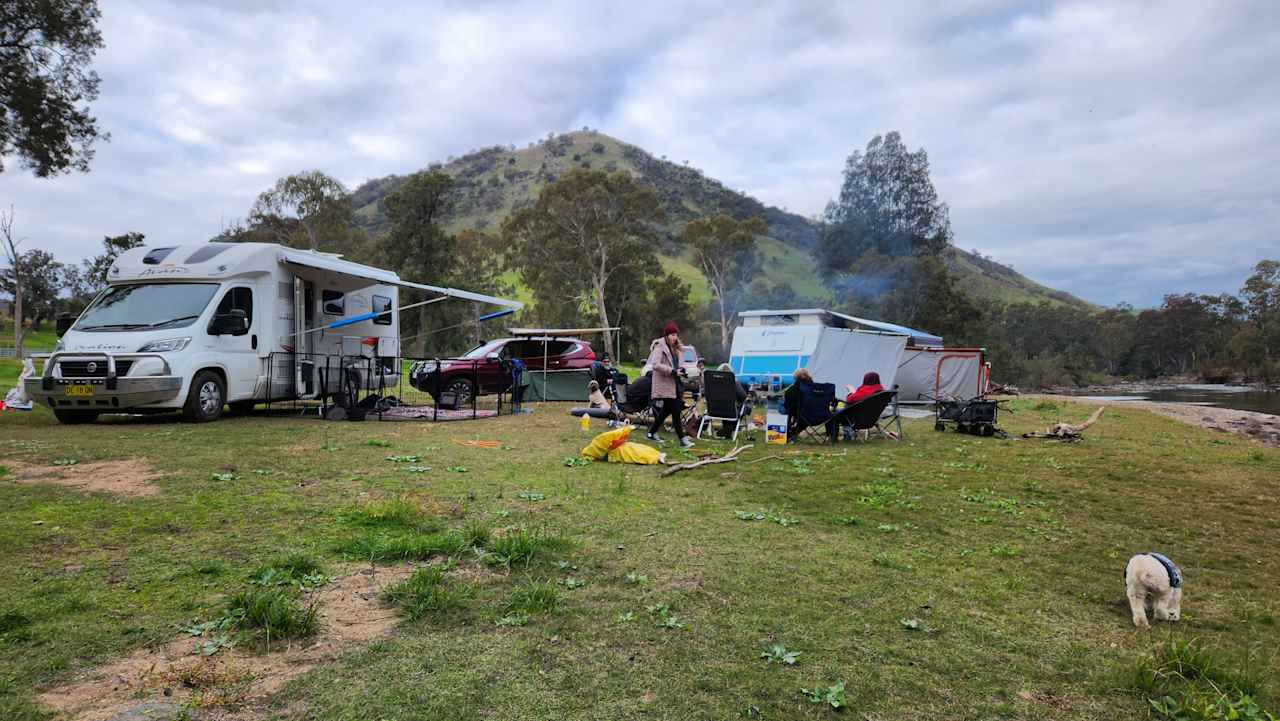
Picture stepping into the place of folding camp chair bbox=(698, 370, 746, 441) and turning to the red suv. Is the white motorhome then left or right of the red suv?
left

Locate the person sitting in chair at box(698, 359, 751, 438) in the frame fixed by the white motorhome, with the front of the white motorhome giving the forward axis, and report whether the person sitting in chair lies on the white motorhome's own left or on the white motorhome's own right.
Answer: on the white motorhome's own left

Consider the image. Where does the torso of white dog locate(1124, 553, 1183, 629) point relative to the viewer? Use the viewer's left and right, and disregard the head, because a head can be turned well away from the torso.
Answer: facing away from the viewer and to the right of the viewer

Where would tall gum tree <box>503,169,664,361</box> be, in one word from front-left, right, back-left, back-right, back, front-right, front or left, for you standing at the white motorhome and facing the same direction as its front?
back

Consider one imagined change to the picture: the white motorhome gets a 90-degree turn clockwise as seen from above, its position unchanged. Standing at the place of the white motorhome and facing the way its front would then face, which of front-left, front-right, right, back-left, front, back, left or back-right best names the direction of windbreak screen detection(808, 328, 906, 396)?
back-right

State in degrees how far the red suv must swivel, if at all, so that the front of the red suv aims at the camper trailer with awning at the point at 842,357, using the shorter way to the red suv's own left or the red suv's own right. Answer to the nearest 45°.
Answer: approximately 135° to the red suv's own left

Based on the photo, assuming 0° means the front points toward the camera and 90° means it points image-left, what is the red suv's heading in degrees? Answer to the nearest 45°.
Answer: approximately 45°

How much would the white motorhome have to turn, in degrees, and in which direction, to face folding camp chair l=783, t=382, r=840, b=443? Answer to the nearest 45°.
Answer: approximately 90° to its left
